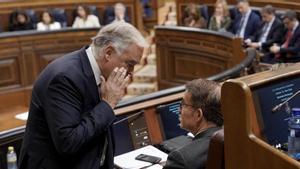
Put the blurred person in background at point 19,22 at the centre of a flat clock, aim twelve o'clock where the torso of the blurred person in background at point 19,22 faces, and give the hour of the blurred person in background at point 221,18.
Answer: the blurred person in background at point 221,18 is roughly at 10 o'clock from the blurred person in background at point 19,22.

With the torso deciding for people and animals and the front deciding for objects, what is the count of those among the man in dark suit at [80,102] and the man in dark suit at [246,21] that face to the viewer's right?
1

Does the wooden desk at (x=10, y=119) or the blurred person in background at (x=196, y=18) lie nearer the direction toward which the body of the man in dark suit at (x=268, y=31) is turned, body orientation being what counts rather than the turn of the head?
the wooden desk

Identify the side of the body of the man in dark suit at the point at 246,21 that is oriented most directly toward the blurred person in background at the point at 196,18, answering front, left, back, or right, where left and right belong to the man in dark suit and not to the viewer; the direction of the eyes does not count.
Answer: right

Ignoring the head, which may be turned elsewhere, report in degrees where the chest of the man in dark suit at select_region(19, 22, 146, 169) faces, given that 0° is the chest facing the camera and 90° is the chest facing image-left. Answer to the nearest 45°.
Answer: approximately 270°

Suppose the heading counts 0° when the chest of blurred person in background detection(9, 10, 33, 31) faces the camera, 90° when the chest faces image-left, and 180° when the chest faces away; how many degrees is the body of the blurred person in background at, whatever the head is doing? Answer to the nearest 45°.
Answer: approximately 0°

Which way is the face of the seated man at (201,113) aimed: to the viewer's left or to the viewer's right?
to the viewer's left

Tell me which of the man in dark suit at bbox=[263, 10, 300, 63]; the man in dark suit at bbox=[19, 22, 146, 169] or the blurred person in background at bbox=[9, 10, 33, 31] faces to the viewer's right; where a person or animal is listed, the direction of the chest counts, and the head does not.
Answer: the man in dark suit at bbox=[19, 22, 146, 169]

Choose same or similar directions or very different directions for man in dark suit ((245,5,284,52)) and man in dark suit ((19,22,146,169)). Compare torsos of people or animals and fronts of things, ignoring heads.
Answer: very different directions

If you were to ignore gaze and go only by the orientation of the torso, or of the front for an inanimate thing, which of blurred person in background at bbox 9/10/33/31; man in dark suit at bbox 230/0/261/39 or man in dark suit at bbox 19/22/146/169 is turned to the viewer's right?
man in dark suit at bbox 19/22/146/169

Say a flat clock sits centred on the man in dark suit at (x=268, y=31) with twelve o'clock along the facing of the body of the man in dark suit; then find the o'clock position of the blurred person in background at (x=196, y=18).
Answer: The blurred person in background is roughly at 3 o'clock from the man in dark suit.

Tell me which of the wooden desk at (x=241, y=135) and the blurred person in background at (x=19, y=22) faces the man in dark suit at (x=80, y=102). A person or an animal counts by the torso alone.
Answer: the blurred person in background
